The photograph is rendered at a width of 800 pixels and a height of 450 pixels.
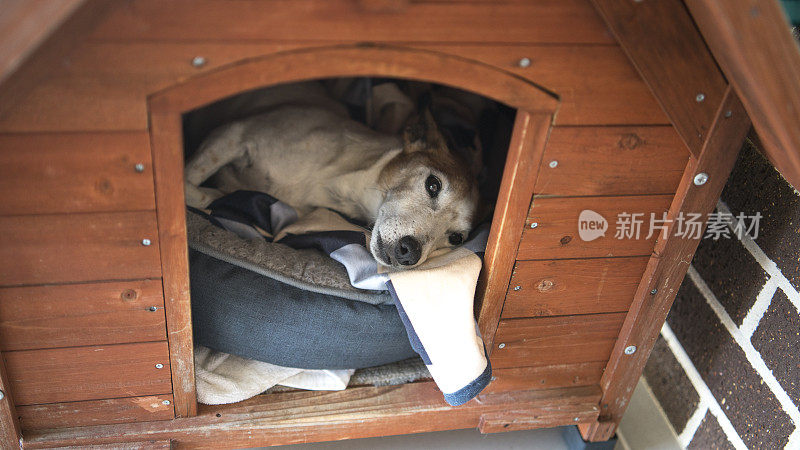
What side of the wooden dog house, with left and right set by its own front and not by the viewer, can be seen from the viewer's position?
front
